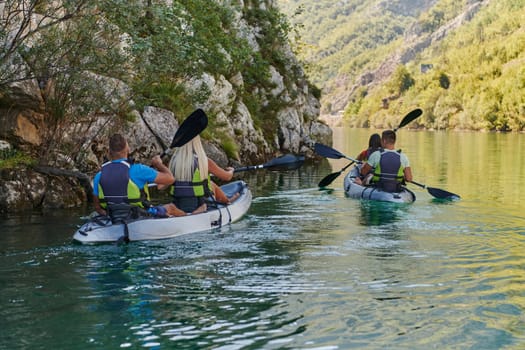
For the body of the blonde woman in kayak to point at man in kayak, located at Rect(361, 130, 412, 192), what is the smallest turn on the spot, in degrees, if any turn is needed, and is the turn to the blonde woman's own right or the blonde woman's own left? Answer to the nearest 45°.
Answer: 0° — they already face them

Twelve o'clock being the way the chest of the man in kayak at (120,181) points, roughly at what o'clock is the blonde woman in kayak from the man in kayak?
The blonde woman in kayak is roughly at 12 o'clock from the man in kayak.

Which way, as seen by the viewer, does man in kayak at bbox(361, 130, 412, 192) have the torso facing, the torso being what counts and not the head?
away from the camera

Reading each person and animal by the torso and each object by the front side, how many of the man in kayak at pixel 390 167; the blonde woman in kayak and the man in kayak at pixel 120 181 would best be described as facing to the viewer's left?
0

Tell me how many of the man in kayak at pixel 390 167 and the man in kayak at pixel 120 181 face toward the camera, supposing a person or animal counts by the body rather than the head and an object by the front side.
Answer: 0

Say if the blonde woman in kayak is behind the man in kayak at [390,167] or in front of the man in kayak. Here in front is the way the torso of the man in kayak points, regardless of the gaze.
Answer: behind

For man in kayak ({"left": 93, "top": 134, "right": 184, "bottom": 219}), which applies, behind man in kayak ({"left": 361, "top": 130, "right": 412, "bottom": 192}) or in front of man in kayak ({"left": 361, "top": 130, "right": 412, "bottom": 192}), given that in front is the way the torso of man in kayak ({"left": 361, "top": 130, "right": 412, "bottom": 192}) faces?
behind

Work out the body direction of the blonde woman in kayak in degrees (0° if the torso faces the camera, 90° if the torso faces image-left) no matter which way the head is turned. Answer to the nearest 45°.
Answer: approximately 225°

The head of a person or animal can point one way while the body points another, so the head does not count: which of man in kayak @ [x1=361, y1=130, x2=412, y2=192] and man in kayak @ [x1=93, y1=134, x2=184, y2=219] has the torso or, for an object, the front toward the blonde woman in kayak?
man in kayak @ [x1=93, y1=134, x2=184, y2=219]

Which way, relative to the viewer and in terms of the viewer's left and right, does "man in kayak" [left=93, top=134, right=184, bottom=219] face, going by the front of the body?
facing away from the viewer and to the right of the viewer

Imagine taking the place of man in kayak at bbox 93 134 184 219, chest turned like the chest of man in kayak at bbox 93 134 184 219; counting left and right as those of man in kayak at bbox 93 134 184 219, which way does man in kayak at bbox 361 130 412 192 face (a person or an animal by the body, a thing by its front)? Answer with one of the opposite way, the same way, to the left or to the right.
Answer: the same way

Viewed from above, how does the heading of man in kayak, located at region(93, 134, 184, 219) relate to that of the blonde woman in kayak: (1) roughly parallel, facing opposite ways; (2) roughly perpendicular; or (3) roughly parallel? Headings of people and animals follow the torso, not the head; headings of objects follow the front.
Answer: roughly parallel

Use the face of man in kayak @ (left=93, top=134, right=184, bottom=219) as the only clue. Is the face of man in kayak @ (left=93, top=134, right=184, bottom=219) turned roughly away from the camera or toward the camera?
away from the camera

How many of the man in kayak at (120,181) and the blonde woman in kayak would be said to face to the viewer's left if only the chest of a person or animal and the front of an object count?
0

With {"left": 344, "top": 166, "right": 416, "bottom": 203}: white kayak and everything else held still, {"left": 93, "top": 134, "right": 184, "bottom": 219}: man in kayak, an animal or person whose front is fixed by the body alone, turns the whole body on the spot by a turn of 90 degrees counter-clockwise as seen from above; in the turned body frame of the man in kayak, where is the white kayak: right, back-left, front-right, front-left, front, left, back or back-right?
right

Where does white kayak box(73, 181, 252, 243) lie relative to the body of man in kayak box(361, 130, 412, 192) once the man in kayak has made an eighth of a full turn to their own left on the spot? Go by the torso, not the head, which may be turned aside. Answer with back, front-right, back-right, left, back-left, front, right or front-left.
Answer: left
